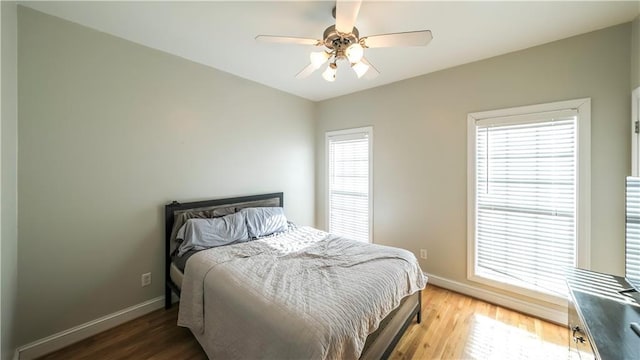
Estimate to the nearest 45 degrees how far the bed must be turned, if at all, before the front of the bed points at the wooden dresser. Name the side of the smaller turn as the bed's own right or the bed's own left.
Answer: approximately 45° to the bed's own left

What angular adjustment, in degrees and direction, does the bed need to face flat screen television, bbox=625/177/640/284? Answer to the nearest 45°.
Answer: approximately 45° to its left

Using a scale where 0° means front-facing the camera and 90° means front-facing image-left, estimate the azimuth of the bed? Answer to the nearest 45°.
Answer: approximately 315°

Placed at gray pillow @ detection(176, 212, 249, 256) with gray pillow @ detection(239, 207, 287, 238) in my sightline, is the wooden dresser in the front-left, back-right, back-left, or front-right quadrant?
front-right
